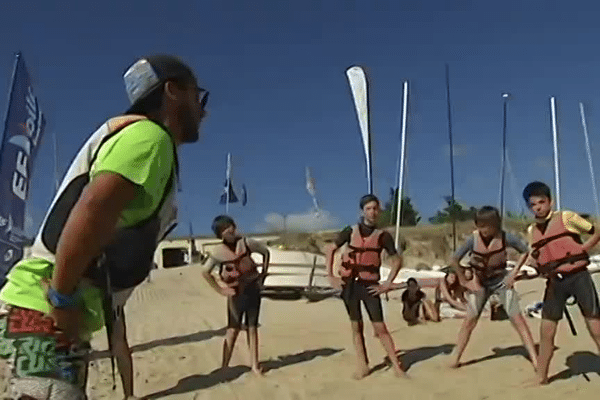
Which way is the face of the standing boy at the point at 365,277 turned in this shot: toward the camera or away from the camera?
toward the camera

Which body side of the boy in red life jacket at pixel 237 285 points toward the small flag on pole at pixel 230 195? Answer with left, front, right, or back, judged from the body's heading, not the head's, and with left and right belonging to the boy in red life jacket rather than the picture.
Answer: back

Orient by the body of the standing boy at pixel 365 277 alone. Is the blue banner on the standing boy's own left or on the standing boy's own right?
on the standing boy's own right

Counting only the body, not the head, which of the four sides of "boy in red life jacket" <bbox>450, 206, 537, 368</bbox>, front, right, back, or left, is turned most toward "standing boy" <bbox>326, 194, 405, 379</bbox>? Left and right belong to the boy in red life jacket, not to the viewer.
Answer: right

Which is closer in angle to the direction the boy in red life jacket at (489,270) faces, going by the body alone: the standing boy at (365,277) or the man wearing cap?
the man wearing cap

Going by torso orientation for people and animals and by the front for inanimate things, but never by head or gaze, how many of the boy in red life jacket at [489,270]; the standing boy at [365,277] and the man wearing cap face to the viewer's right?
1

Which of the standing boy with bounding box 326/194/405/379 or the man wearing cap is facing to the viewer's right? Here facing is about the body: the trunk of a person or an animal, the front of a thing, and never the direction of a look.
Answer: the man wearing cap

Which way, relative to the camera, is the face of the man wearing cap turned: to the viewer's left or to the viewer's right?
to the viewer's right

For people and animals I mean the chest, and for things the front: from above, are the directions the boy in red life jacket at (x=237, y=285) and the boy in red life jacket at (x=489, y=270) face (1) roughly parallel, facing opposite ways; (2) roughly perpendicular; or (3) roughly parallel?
roughly parallel

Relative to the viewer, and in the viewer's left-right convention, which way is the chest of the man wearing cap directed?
facing to the right of the viewer

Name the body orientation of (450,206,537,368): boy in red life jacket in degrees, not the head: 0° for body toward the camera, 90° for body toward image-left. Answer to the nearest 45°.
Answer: approximately 0°

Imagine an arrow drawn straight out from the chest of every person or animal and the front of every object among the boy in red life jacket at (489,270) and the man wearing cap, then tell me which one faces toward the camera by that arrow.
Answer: the boy in red life jacket

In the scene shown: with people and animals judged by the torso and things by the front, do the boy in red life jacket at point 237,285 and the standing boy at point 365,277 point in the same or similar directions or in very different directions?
same or similar directions

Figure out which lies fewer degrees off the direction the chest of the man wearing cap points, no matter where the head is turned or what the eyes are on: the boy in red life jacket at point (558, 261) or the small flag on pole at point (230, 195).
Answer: the boy in red life jacket

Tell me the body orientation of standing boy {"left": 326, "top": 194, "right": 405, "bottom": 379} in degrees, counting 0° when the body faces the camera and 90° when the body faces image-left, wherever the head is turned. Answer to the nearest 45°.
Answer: approximately 0°

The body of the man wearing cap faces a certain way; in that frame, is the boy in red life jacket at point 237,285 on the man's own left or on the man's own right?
on the man's own left

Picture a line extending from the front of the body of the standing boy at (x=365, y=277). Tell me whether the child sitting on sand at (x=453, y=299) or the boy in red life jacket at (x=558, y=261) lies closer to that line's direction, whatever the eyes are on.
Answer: the boy in red life jacket
